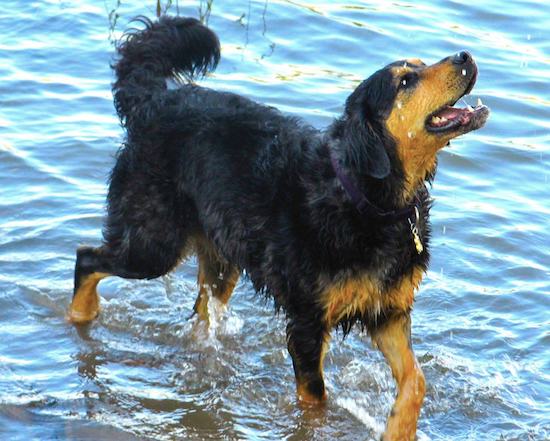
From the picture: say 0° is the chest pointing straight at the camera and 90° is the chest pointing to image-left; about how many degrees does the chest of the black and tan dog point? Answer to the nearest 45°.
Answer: approximately 315°
